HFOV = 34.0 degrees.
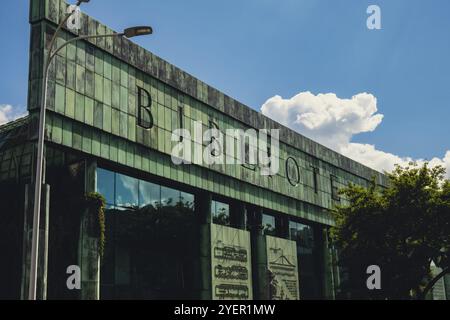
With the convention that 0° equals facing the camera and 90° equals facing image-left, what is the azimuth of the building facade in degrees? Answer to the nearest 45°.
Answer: approximately 315°

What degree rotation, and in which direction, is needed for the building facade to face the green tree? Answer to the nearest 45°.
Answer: approximately 45° to its left
